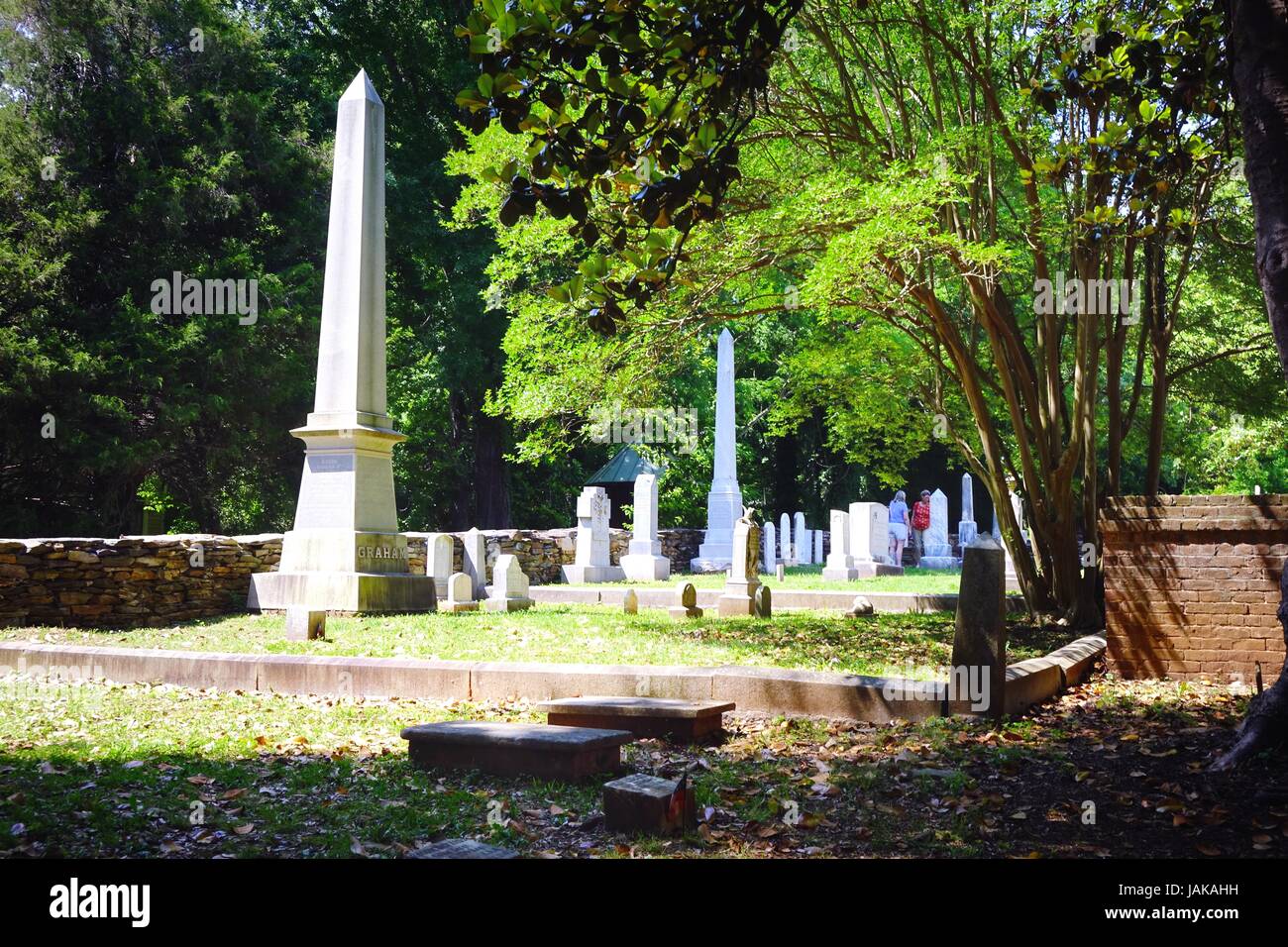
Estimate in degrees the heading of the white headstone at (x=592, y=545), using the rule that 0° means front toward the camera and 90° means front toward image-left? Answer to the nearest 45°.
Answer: approximately 315°

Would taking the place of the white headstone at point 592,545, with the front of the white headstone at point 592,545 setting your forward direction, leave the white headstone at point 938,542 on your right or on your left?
on your left

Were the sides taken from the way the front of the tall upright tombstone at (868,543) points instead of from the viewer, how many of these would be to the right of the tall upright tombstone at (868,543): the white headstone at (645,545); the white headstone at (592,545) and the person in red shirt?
2

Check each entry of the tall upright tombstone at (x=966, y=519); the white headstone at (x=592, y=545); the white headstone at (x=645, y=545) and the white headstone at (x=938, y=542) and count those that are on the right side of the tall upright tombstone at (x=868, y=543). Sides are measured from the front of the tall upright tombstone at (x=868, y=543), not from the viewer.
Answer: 2

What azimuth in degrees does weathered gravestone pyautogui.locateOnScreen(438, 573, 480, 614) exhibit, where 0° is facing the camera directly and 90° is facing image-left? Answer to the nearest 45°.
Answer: approximately 315°

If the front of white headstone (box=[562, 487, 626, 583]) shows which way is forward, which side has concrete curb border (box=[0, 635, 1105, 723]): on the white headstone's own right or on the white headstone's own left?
on the white headstone's own right

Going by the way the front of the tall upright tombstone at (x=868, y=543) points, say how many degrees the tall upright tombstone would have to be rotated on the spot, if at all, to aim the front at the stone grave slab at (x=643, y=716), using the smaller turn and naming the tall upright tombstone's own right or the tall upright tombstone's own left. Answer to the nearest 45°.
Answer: approximately 45° to the tall upright tombstone's own right

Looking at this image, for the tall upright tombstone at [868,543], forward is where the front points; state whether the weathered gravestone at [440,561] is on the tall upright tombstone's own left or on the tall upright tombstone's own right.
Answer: on the tall upright tombstone's own right

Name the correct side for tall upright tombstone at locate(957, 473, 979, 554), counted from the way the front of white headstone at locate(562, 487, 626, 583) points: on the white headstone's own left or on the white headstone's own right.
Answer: on the white headstone's own left

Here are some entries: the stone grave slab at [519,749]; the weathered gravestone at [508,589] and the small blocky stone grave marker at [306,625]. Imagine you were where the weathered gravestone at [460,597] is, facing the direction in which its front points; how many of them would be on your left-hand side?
1

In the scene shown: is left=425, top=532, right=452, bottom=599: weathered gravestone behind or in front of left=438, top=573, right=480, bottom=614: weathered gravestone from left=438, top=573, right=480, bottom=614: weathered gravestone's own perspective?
behind

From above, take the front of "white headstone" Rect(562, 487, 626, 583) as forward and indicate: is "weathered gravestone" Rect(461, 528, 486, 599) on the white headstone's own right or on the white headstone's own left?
on the white headstone's own right

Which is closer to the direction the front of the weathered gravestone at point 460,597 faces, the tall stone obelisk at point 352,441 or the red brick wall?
the red brick wall
